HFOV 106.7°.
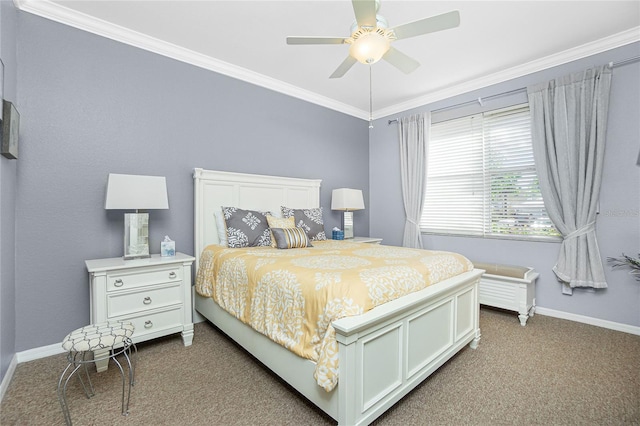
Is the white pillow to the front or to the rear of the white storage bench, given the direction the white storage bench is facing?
to the front

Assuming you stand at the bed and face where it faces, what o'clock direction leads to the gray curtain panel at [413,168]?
The gray curtain panel is roughly at 8 o'clock from the bed.

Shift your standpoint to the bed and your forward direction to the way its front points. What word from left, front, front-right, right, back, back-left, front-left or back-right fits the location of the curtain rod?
left

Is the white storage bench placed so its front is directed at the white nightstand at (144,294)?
yes

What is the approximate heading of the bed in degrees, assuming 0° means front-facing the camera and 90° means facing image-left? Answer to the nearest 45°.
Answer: approximately 315°

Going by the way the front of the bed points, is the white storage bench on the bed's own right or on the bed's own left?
on the bed's own left
